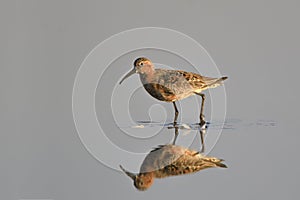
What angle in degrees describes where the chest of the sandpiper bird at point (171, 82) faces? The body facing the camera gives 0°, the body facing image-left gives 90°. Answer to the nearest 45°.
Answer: approximately 90°
